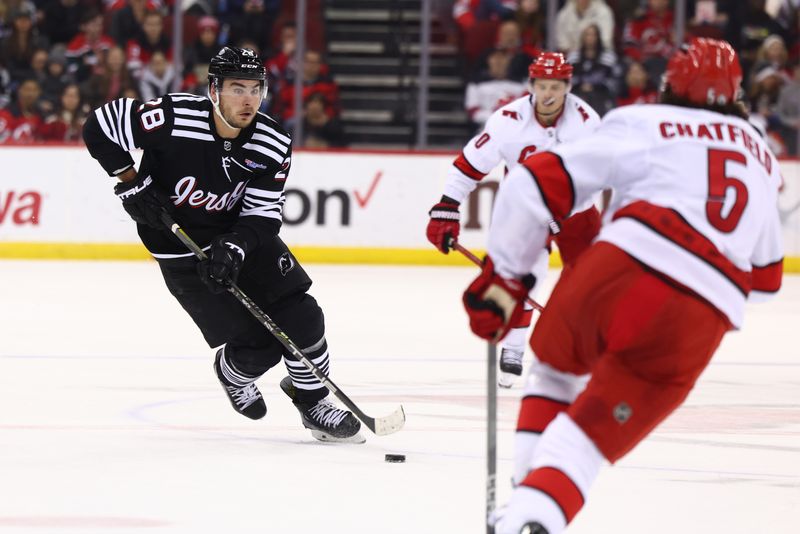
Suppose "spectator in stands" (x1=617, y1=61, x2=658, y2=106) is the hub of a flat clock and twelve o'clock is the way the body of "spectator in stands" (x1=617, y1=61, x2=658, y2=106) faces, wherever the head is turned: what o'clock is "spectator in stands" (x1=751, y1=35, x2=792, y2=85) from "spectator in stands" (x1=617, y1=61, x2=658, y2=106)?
"spectator in stands" (x1=751, y1=35, x2=792, y2=85) is roughly at 8 o'clock from "spectator in stands" (x1=617, y1=61, x2=658, y2=106).

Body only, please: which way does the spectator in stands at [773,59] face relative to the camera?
toward the camera

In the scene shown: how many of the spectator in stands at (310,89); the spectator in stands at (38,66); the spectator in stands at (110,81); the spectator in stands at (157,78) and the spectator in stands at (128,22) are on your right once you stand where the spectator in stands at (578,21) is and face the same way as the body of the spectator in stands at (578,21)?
5

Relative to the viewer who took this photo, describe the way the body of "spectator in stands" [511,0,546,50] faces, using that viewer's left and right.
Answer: facing the viewer

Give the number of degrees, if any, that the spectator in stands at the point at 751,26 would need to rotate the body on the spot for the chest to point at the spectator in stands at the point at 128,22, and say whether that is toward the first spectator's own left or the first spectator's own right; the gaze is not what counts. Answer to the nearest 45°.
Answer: approximately 90° to the first spectator's own right

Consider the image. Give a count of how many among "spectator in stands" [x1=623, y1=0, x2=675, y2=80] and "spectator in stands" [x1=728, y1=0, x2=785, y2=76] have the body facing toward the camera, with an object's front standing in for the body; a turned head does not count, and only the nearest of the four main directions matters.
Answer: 2

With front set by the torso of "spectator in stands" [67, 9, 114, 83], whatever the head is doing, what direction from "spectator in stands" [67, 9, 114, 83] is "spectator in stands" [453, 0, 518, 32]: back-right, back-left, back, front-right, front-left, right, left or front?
left

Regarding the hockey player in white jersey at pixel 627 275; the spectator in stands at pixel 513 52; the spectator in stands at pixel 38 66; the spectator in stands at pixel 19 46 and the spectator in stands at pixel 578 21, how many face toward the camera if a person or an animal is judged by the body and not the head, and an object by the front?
4

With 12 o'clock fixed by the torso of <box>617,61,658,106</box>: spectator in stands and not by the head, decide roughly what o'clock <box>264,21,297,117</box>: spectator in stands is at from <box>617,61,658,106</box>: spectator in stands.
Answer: <box>264,21,297,117</box>: spectator in stands is roughly at 3 o'clock from <box>617,61,658,106</box>: spectator in stands.

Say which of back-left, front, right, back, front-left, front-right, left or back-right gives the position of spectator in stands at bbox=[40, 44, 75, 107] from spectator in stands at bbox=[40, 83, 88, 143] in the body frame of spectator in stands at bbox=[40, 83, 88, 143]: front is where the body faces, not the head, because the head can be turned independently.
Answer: back

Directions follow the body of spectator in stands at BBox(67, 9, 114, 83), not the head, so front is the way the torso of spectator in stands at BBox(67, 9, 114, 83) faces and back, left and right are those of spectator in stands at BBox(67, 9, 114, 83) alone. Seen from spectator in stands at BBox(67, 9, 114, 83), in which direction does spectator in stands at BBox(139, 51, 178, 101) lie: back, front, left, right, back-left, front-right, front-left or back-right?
front-left

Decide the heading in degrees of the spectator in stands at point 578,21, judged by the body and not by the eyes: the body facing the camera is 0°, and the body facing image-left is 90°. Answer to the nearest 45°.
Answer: approximately 0°

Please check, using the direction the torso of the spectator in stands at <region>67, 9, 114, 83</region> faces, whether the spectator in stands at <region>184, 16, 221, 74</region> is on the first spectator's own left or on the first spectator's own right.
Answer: on the first spectator's own left

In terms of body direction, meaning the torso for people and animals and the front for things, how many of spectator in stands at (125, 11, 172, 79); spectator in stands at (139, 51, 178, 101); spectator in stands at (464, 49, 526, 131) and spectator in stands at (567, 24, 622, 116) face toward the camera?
4

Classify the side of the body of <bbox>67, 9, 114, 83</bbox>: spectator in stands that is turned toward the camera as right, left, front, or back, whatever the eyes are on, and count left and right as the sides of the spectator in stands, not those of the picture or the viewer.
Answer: front

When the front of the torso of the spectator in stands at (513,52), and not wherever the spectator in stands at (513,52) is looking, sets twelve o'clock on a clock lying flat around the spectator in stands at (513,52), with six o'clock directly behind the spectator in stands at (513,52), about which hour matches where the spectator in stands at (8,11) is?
the spectator in stands at (8,11) is roughly at 3 o'clock from the spectator in stands at (513,52).
